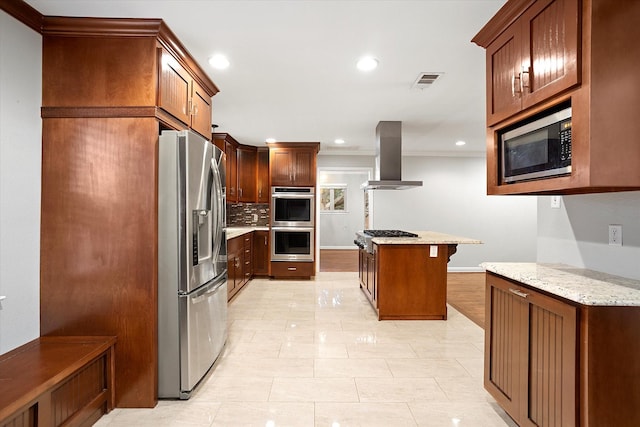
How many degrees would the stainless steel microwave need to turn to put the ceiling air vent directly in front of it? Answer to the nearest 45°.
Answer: approximately 90° to its right

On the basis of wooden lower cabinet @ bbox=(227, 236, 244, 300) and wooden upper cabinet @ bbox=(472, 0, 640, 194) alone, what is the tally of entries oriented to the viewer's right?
1

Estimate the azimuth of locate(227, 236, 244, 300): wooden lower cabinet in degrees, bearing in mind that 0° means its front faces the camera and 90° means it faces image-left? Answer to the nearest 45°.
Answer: approximately 270°

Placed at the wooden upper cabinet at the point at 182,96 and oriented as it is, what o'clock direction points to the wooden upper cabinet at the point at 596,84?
the wooden upper cabinet at the point at 596,84 is roughly at 12 o'clock from the wooden upper cabinet at the point at 182,96.

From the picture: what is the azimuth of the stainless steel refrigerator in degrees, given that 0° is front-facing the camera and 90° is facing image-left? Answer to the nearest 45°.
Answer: approximately 315°

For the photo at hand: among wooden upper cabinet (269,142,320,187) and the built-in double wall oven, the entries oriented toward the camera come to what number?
2

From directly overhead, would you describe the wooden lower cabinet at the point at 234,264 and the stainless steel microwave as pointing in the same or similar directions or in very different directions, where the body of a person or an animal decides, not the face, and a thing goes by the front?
very different directions

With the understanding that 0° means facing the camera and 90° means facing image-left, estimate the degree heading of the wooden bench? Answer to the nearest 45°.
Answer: approximately 315°

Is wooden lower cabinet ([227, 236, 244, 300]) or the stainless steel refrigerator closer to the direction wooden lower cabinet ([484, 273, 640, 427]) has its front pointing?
the stainless steel refrigerator
